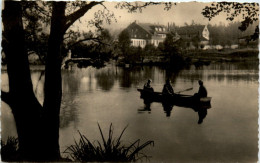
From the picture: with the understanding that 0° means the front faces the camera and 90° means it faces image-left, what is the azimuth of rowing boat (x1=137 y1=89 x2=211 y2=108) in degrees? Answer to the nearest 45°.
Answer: approximately 90°

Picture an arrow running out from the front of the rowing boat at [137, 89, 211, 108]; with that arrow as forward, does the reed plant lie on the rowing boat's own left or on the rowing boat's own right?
on the rowing boat's own left

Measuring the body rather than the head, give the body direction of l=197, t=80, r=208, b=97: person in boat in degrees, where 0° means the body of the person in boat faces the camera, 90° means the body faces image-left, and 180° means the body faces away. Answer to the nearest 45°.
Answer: approximately 90°

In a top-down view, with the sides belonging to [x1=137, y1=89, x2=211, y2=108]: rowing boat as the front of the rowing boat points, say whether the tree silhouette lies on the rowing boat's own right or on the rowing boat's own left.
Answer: on the rowing boat's own left
